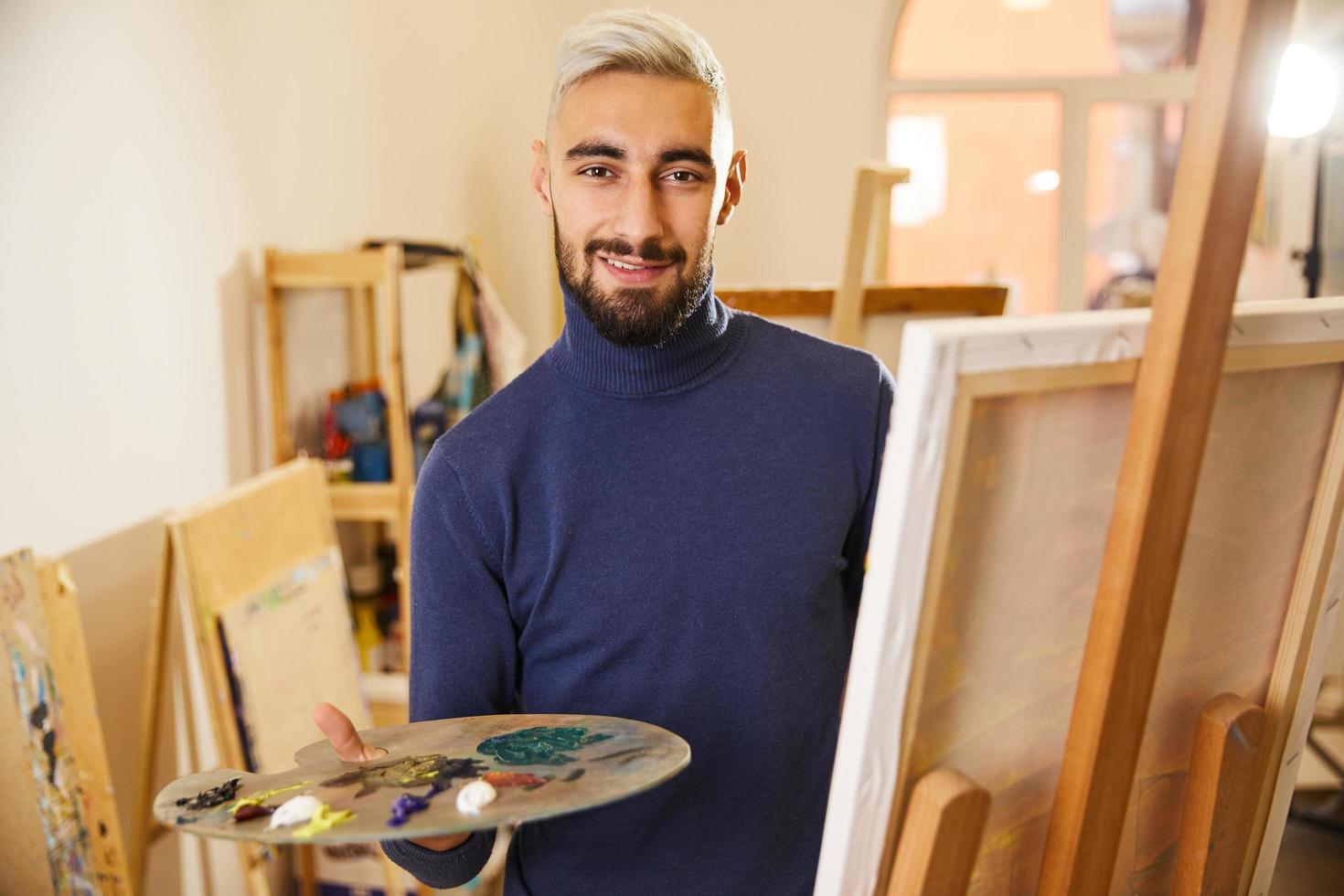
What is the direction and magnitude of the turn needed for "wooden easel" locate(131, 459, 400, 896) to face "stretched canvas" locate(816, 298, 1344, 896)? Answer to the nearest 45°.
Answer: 0° — it already faces it

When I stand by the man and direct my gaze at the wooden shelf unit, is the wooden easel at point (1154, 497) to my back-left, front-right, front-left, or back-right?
back-right

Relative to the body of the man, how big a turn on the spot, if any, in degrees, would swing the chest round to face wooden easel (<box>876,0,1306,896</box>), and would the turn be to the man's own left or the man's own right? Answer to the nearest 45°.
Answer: approximately 45° to the man's own left

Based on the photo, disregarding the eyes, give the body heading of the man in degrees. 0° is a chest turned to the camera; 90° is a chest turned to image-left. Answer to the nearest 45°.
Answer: approximately 0°

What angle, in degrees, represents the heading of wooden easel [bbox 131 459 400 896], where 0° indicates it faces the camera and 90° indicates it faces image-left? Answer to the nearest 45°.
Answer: approximately 315°
